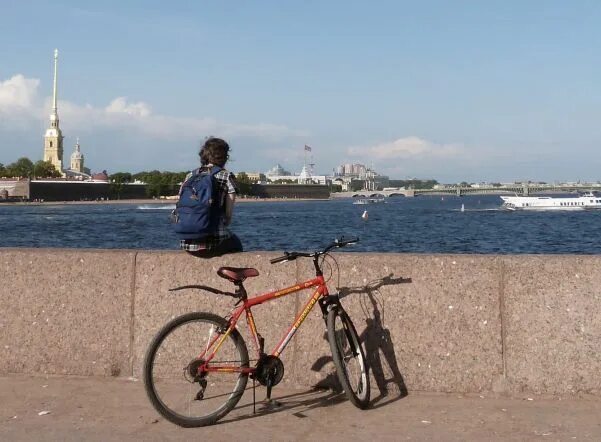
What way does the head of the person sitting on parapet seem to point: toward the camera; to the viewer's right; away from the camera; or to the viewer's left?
away from the camera

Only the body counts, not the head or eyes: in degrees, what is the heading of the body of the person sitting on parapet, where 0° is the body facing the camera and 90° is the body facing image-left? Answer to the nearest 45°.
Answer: approximately 225°
